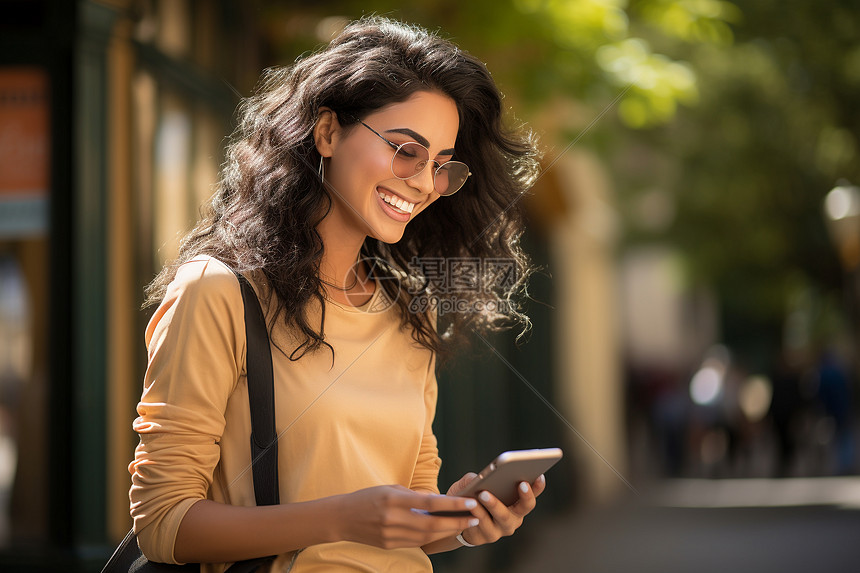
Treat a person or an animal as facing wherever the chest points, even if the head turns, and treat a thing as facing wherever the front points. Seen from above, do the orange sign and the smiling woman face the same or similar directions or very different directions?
same or similar directions

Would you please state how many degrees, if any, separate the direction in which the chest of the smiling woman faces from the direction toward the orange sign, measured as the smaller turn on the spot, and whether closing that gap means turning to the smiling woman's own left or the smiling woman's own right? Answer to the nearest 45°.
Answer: approximately 180°

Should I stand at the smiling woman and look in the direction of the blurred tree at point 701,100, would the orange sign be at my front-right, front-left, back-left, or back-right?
front-left

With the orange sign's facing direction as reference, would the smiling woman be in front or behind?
in front

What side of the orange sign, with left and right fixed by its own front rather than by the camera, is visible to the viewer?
front

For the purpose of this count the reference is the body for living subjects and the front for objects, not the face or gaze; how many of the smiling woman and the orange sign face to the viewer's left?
0

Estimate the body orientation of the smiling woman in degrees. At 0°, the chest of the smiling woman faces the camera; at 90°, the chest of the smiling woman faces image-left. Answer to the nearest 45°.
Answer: approximately 315°

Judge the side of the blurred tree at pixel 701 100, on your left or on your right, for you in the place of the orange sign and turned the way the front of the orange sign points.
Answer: on your left

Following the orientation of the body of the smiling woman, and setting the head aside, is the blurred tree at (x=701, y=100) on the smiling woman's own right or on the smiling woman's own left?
on the smiling woman's own left

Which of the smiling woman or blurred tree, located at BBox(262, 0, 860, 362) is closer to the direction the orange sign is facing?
the smiling woman

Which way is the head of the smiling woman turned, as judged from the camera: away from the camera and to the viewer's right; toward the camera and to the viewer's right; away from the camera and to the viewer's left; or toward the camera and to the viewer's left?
toward the camera and to the viewer's right
